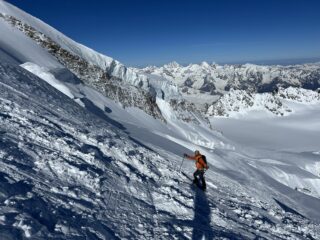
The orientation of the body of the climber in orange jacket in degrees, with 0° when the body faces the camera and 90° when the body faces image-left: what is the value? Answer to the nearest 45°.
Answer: approximately 45°
